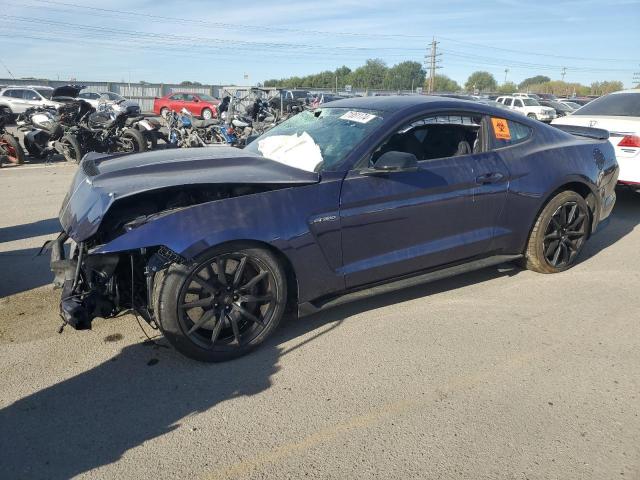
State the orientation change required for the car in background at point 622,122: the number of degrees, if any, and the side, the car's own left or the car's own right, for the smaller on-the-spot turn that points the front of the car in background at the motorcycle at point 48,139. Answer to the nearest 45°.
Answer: approximately 135° to the car's own left

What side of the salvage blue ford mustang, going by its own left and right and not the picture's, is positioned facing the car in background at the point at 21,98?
right

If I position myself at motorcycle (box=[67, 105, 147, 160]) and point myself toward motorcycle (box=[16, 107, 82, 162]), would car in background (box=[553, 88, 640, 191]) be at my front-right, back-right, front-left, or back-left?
back-left

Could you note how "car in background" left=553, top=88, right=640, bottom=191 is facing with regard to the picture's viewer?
facing away from the viewer and to the right of the viewer

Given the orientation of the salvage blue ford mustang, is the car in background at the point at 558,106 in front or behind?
behind

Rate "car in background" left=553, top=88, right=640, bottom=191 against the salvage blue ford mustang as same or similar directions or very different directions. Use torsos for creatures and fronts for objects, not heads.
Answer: very different directions

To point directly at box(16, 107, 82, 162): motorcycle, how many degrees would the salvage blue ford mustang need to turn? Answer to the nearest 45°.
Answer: approximately 90° to its right

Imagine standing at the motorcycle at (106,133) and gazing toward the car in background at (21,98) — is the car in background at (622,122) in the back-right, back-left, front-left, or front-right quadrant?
back-right

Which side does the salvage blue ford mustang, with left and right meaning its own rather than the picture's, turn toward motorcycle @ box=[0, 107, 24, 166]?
right

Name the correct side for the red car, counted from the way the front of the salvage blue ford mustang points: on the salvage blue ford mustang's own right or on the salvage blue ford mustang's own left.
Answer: on the salvage blue ford mustang's own right

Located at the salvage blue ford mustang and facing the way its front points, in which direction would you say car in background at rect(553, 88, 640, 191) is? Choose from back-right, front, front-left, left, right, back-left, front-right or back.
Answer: back
